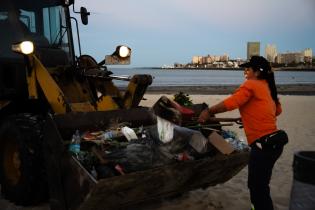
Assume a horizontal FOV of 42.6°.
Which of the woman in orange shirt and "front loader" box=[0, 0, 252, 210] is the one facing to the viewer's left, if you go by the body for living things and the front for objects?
the woman in orange shirt

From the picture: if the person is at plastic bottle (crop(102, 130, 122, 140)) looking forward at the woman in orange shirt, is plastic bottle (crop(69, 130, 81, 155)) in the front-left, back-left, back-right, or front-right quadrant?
back-right

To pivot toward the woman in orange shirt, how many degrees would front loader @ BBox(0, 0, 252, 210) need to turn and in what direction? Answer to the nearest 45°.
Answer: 0° — it already faces them

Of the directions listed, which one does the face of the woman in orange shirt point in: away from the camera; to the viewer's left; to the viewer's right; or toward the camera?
to the viewer's left

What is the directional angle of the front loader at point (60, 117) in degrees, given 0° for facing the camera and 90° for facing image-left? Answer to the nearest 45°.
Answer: approximately 315°

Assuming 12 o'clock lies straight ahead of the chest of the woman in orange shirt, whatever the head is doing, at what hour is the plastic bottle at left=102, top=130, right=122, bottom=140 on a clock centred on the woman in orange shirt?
The plastic bottle is roughly at 12 o'clock from the woman in orange shirt.

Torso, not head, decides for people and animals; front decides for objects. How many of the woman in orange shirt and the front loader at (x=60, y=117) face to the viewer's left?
1

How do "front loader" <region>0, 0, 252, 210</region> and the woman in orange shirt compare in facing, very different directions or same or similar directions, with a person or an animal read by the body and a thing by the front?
very different directions

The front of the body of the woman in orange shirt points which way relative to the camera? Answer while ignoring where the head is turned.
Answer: to the viewer's left
